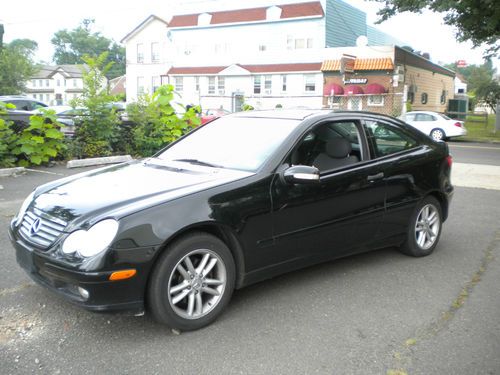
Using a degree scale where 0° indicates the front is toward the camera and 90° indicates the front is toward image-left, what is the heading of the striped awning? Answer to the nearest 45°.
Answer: approximately 0°

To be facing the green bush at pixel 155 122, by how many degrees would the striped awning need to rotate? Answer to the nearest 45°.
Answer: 0° — it already faces it

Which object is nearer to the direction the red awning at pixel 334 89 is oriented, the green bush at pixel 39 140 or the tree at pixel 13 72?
the green bush

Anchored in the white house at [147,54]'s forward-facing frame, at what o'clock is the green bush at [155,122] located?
The green bush is roughly at 12 o'clock from the white house.

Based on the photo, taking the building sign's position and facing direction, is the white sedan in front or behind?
in front

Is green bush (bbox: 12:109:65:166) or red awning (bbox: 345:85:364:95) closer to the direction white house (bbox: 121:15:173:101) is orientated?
the green bush

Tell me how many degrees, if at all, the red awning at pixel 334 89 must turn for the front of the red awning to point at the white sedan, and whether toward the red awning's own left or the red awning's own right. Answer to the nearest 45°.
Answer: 0° — it already faces it

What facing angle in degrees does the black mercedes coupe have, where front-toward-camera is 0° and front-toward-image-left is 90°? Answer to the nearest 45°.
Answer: approximately 45°
